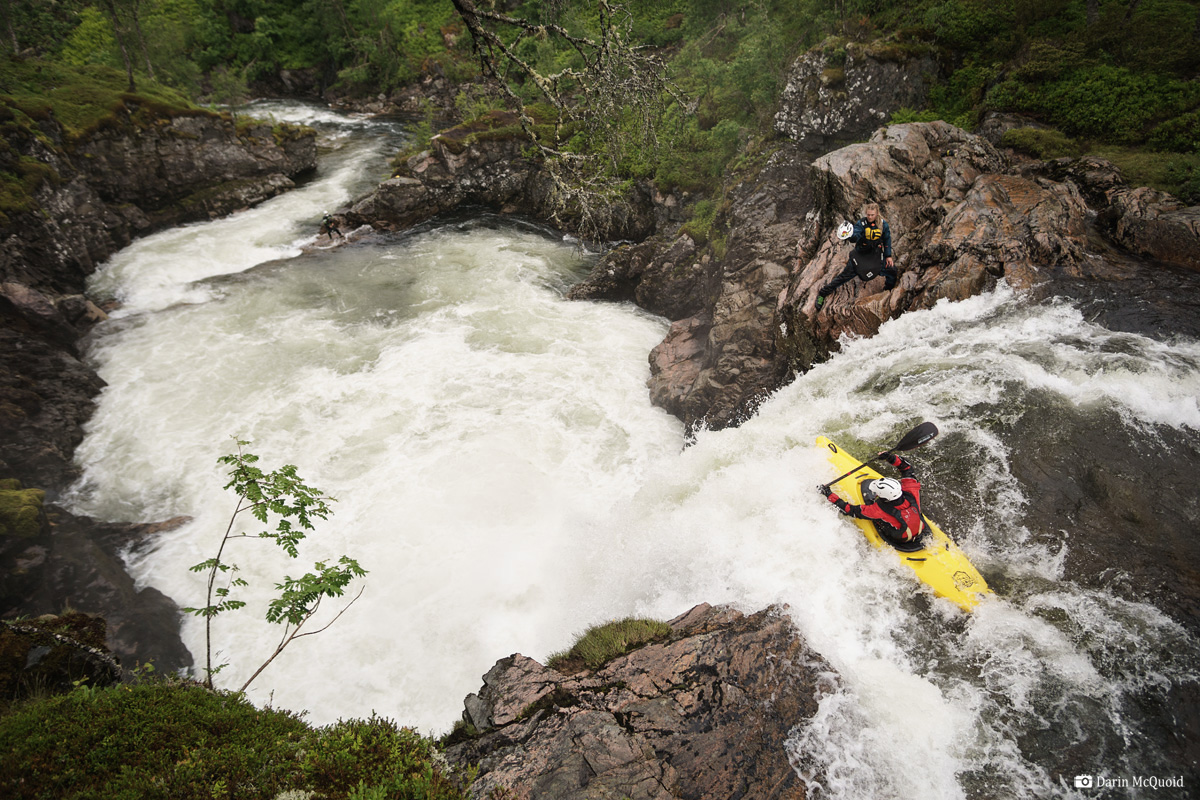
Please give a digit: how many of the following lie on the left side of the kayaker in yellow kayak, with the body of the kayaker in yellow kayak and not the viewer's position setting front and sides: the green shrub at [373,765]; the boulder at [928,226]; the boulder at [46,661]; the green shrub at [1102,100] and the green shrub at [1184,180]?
2

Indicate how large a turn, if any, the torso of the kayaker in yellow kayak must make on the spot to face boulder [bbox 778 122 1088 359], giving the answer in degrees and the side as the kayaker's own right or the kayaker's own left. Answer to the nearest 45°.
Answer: approximately 45° to the kayaker's own right

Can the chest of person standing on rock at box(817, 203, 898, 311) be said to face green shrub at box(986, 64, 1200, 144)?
no

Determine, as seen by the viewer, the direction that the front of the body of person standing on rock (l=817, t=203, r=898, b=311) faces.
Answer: toward the camera

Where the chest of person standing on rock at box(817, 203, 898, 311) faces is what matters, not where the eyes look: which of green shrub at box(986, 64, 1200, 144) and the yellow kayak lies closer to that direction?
the yellow kayak

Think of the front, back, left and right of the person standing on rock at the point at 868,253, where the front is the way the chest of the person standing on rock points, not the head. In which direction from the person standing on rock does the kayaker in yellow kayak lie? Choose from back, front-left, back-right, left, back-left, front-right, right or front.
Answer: front

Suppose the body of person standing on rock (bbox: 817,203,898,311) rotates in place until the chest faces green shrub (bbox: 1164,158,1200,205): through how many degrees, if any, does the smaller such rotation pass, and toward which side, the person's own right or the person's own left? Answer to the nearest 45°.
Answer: approximately 135° to the person's own left

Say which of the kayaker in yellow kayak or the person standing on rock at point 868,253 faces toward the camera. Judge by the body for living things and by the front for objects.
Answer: the person standing on rock

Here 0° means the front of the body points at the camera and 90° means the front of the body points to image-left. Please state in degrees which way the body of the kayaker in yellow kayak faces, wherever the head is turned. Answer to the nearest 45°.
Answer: approximately 135°

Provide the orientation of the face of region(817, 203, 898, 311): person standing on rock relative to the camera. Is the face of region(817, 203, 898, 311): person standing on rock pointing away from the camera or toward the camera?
toward the camera

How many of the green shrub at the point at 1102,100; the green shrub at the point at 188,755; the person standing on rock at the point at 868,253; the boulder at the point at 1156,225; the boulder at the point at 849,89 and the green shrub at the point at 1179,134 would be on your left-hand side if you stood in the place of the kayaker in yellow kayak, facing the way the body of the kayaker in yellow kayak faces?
1

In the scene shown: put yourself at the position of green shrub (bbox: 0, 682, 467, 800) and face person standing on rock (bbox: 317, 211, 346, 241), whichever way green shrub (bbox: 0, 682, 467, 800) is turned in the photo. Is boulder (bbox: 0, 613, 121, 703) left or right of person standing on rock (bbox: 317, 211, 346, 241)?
left

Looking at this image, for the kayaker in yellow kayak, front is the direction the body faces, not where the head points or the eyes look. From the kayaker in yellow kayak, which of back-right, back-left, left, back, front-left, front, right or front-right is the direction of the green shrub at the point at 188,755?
left

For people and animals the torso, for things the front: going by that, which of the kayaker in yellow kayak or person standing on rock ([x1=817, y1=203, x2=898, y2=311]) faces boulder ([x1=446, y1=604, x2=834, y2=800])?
the person standing on rock

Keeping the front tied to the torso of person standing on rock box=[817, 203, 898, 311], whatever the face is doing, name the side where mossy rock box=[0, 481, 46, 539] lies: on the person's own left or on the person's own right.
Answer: on the person's own right

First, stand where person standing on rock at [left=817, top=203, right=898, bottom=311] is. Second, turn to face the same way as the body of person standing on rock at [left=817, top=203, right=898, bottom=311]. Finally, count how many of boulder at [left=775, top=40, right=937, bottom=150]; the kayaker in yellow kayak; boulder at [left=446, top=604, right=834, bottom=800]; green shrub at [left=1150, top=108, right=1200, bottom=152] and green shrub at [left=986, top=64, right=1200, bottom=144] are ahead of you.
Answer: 2

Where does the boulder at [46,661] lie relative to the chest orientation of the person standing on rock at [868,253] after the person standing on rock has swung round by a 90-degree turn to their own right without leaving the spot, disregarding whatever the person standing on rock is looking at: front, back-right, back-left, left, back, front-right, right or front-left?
front-left

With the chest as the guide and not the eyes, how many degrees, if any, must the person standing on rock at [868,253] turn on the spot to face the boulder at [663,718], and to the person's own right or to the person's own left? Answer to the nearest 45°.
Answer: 0° — they already face it

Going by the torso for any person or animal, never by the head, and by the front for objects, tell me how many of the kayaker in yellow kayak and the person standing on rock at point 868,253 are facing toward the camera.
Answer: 1

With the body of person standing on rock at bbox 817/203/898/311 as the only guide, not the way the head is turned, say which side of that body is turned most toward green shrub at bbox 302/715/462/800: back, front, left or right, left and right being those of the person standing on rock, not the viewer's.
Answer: front
